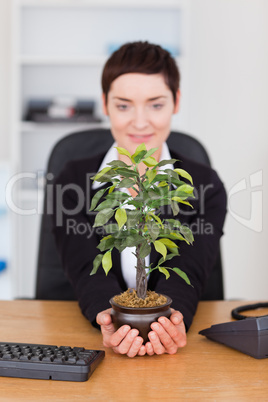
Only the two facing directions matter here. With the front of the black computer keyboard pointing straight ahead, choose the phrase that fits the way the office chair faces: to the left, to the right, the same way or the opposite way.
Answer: the opposite way

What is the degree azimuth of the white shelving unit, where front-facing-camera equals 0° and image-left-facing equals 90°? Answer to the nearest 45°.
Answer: approximately 0°

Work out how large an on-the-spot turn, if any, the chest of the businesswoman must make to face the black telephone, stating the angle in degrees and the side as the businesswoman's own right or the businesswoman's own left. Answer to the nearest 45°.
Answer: approximately 45° to the businesswoman's own left

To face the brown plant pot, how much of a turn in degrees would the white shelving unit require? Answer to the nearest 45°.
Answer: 0° — it already faces it

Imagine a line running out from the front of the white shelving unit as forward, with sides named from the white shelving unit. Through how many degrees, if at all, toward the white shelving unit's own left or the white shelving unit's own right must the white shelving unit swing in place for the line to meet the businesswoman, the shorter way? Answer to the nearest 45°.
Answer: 0° — it already faces them

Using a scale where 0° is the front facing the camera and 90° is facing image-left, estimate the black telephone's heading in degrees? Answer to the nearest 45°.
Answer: approximately 135°

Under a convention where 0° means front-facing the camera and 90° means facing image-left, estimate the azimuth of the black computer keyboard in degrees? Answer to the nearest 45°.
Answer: approximately 180°

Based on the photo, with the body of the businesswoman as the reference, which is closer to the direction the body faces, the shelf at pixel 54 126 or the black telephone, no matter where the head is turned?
the black telephone

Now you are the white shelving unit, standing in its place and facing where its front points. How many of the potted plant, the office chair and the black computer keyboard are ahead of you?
3

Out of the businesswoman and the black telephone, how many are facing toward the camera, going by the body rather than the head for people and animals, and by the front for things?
1

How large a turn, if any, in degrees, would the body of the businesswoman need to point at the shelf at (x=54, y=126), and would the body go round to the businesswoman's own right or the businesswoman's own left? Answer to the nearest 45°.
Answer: approximately 180°
